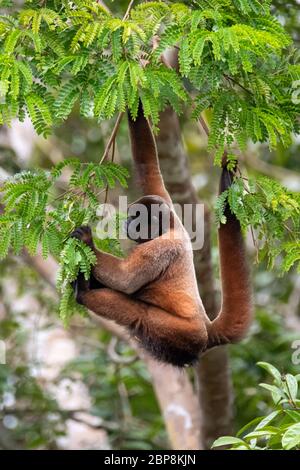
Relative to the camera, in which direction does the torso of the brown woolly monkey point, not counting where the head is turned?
to the viewer's left
